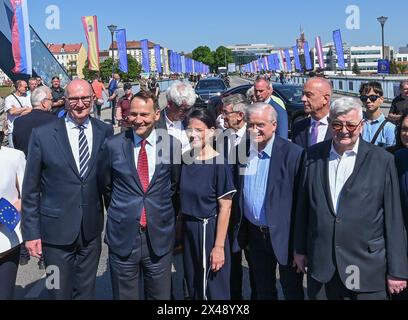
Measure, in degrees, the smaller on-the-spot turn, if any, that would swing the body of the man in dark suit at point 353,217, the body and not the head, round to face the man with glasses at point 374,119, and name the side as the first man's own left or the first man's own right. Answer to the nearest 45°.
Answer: approximately 180°

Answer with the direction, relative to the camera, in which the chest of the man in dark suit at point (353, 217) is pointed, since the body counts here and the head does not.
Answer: toward the camera

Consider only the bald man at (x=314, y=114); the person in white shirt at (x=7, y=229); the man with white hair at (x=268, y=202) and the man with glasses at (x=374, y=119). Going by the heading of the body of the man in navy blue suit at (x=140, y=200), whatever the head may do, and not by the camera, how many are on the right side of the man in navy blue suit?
1

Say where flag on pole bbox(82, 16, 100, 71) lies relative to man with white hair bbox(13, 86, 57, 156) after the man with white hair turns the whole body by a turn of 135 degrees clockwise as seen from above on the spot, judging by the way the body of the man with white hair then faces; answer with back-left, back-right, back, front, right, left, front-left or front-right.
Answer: back

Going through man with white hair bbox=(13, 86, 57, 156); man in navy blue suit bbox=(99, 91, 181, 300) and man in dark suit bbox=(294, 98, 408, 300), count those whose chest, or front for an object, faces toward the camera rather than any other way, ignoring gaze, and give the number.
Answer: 2

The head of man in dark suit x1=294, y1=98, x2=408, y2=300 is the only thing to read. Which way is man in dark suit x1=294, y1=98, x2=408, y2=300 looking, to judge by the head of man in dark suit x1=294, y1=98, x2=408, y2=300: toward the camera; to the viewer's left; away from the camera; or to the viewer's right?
toward the camera

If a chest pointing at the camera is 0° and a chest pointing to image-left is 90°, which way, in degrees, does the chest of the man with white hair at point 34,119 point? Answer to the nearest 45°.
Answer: approximately 225°

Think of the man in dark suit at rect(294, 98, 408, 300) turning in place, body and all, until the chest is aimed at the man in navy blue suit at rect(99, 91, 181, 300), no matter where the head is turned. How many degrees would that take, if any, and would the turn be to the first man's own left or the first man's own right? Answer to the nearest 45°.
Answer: approximately 90° to the first man's own right

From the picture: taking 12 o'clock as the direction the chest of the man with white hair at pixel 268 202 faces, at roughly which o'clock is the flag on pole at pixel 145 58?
The flag on pole is roughly at 4 o'clock from the man with white hair.
